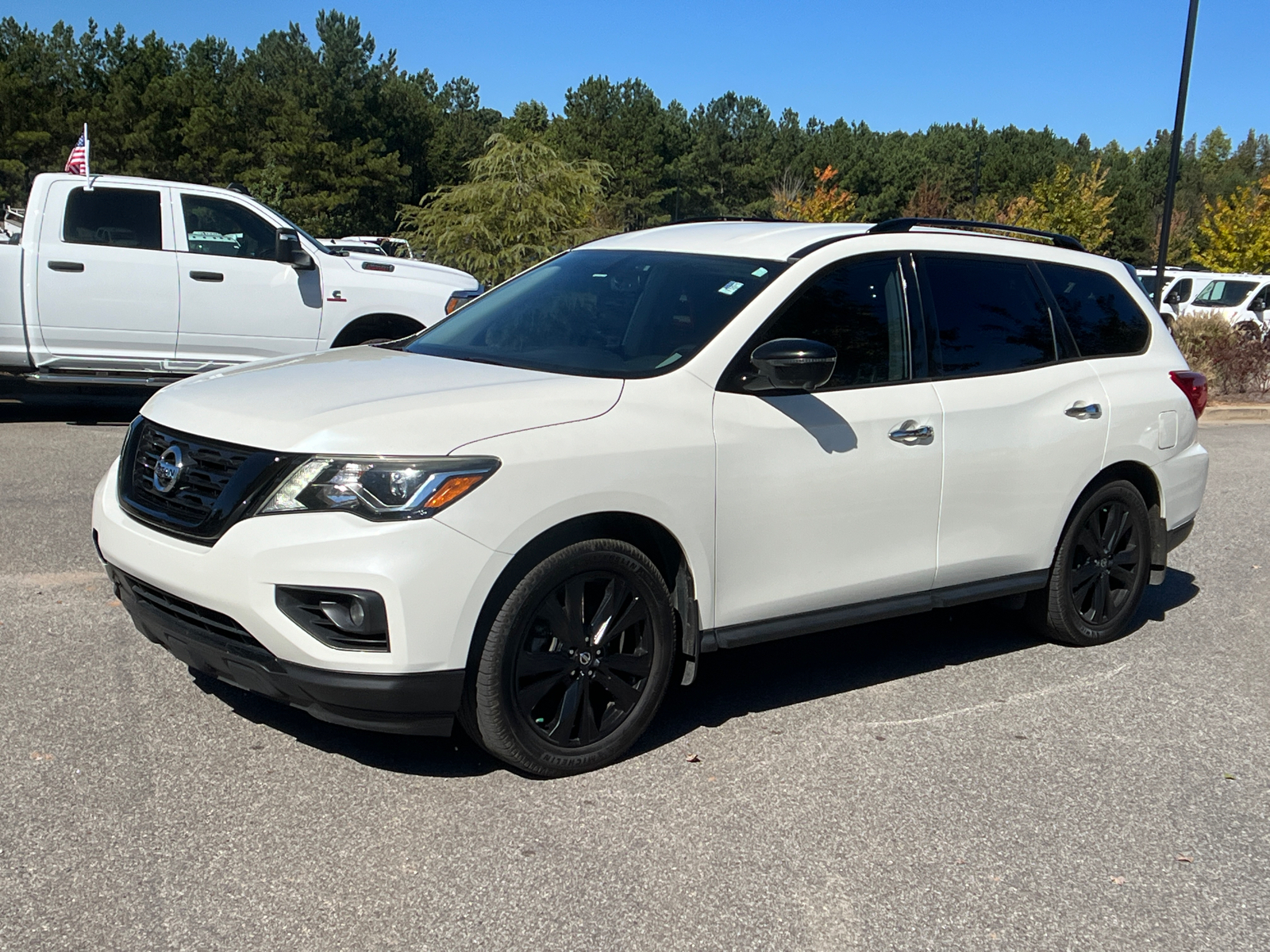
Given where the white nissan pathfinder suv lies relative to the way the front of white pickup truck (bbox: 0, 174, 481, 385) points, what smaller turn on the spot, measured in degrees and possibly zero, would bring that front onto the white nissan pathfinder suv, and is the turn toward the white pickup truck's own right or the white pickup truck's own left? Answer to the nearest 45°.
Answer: approximately 90° to the white pickup truck's own right

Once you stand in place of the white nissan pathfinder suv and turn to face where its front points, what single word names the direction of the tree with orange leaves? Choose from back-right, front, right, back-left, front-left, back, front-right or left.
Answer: back-right

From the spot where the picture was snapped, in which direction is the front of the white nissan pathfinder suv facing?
facing the viewer and to the left of the viewer

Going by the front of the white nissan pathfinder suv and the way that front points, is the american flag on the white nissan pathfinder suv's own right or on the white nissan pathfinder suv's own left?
on the white nissan pathfinder suv's own right

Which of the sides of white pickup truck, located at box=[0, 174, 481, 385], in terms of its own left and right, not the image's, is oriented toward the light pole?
front

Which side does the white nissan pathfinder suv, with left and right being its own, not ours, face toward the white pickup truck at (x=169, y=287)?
right

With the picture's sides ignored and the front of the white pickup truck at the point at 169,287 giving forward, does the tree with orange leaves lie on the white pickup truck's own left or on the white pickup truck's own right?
on the white pickup truck's own left

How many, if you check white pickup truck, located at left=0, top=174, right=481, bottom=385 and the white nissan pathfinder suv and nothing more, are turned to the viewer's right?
1

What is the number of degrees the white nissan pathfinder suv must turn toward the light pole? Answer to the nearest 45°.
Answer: approximately 180°

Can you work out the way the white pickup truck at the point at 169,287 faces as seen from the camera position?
facing to the right of the viewer

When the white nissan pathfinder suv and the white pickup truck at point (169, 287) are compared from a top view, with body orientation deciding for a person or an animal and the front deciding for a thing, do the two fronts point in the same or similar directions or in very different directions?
very different directions

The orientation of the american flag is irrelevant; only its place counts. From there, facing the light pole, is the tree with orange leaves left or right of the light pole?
left
